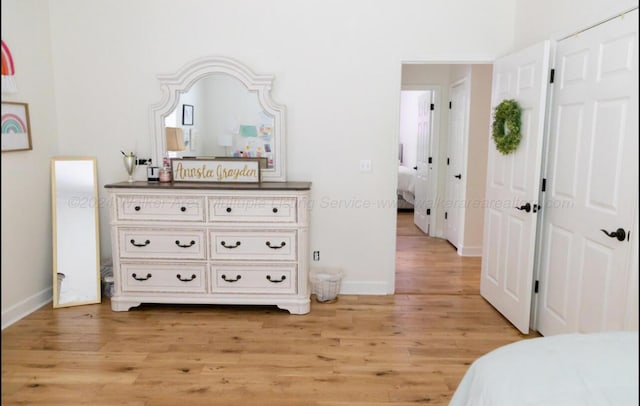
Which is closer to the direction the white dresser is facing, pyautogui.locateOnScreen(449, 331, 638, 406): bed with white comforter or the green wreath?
the bed with white comforter

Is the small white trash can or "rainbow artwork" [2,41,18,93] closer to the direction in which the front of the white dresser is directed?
the rainbow artwork

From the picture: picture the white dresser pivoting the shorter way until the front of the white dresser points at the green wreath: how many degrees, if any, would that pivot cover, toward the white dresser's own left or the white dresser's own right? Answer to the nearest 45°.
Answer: approximately 90° to the white dresser's own left

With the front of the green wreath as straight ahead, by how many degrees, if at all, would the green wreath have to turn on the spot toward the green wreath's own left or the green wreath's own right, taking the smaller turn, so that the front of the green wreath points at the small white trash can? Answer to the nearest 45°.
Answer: approximately 45° to the green wreath's own right

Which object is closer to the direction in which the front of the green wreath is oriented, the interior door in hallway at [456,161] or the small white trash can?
the small white trash can

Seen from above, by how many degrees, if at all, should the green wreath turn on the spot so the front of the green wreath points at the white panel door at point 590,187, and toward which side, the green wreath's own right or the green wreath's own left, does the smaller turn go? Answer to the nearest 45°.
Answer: approximately 90° to the green wreath's own left

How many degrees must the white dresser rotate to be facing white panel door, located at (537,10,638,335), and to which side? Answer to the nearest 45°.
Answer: approximately 45° to its left

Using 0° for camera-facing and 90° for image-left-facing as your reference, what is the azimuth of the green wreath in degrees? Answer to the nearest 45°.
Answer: approximately 45°

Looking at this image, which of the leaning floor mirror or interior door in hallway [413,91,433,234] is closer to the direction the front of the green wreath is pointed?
the leaning floor mirror

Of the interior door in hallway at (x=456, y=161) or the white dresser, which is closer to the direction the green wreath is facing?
the white dresser

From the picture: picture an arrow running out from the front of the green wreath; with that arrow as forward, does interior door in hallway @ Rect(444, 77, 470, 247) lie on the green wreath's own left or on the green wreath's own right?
on the green wreath's own right

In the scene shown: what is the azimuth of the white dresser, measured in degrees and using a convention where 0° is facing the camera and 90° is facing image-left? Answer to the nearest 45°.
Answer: approximately 0°

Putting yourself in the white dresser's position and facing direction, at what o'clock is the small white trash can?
The small white trash can is roughly at 9 o'clock from the white dresser.

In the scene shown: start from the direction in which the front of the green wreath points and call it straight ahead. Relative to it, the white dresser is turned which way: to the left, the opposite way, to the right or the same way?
to the left
